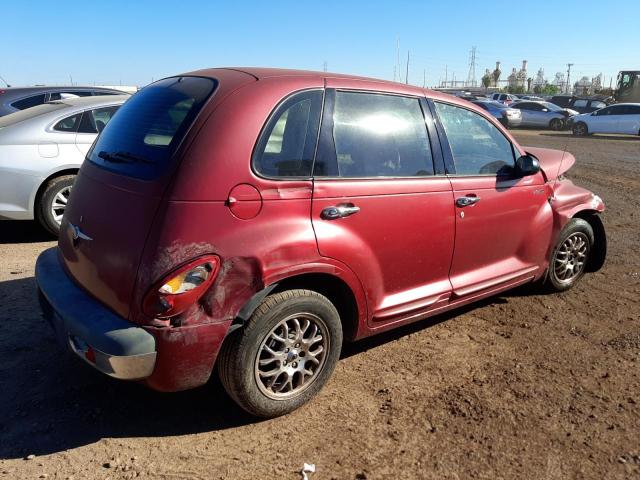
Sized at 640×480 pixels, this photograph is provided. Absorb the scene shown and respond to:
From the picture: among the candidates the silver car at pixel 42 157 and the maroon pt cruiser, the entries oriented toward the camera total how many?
0

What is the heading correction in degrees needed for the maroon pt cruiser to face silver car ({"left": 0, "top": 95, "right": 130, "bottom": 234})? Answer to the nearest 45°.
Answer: approximately 90° to its left

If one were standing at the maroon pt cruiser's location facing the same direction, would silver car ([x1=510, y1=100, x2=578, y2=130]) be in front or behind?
in front

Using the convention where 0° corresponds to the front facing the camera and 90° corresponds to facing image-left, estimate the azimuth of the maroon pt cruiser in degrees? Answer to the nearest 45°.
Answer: approximately 225°

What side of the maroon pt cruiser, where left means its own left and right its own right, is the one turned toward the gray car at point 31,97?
left
